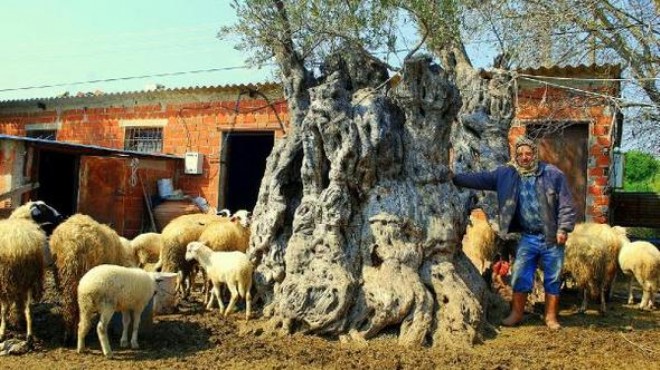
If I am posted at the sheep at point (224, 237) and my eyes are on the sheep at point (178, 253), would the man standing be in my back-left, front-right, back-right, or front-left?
back-left

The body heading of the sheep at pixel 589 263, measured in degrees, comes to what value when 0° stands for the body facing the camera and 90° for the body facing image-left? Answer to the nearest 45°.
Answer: approximately 180°

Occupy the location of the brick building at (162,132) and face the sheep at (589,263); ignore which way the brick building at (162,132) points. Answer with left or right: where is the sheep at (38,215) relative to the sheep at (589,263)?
right

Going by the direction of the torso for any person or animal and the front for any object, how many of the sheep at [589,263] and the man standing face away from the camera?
1
